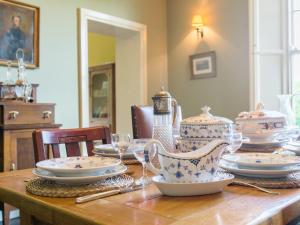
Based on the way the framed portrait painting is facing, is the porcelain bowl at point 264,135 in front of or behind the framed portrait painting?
in front

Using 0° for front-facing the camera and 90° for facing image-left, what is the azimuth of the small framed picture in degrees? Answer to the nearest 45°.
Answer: approximately 45°

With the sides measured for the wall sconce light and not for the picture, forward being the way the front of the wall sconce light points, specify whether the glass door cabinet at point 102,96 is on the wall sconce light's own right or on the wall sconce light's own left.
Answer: on the wall sconce light's own right

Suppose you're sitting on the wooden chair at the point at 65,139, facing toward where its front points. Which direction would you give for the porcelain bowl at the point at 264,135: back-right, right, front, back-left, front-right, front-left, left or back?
front-left
